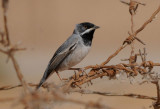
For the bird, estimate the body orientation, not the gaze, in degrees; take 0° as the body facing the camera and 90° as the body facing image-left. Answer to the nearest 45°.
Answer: approximately 270°
